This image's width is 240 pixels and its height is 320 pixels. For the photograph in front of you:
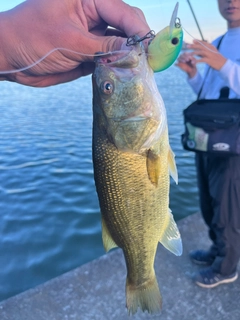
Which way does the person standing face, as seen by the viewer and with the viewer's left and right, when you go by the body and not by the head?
facing the viewer and to the left of the viewer

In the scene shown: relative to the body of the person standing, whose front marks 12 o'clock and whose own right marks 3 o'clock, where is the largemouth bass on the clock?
The largemouth bass is roughly at 11 o'clock from the person standing.

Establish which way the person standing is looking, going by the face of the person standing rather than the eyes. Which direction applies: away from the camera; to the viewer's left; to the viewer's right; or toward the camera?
toward the camera

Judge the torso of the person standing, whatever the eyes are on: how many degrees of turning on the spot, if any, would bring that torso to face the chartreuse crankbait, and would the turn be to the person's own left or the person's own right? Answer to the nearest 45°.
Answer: approximately 45° to the person's own left
